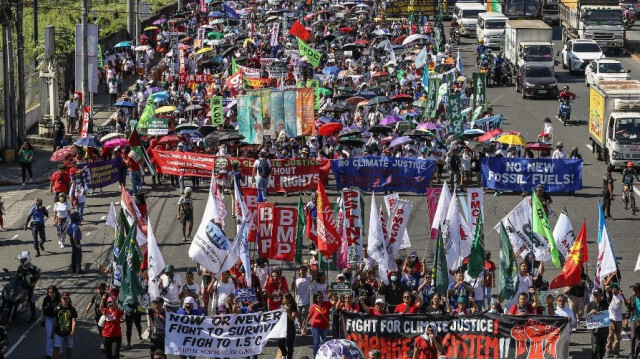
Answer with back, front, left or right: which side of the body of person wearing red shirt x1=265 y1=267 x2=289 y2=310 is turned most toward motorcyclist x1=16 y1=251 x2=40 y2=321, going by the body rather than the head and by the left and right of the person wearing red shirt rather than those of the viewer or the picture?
right

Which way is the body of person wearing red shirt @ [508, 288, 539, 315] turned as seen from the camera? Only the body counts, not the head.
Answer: toward the camera

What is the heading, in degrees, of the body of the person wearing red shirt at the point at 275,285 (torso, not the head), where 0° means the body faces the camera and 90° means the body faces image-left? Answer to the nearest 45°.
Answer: approximately 0°

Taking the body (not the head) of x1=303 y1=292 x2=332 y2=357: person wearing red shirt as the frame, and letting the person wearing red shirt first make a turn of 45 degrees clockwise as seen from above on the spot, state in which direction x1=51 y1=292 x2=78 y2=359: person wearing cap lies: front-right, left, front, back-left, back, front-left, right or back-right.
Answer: front-right

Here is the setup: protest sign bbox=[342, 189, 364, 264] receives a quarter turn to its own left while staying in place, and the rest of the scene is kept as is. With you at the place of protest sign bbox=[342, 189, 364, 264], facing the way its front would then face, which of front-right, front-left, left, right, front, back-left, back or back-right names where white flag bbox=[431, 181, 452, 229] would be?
front

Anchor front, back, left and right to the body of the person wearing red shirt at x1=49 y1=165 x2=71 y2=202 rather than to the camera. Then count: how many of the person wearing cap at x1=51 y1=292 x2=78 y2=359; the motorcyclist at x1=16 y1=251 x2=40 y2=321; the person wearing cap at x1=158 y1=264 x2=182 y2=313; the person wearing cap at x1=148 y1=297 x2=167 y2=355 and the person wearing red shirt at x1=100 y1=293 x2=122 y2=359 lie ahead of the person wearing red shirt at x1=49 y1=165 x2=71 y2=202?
5

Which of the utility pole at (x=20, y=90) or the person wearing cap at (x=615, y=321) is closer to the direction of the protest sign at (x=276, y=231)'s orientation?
the person wearing cap

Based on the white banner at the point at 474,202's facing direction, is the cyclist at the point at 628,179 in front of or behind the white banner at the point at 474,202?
behind

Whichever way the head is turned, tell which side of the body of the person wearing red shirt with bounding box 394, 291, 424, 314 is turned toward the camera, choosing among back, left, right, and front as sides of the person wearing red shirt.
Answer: front

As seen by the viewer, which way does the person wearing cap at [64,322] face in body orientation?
toward the camera

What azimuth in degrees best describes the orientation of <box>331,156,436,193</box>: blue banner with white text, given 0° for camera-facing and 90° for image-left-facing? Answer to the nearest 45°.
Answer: approximately 0°

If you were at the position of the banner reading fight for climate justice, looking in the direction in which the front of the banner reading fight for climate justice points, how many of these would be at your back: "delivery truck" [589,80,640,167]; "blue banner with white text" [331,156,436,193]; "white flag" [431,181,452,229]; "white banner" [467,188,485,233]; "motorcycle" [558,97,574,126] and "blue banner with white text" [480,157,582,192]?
6

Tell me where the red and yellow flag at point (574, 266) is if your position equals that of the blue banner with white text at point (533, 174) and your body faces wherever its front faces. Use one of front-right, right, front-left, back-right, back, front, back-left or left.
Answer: front

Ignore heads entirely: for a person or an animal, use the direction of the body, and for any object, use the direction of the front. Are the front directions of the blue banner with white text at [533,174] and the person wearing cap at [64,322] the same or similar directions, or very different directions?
same or similar directions

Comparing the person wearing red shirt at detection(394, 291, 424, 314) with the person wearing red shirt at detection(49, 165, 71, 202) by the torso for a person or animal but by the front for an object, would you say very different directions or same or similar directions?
same or similar directions

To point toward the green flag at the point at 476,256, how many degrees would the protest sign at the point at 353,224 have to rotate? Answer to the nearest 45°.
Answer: approximately 45° to its left

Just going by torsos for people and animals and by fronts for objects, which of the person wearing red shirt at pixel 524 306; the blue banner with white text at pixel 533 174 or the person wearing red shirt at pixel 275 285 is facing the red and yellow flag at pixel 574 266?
the blue banner with white text
